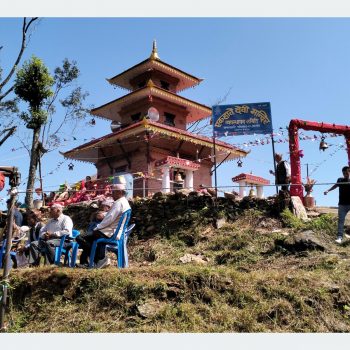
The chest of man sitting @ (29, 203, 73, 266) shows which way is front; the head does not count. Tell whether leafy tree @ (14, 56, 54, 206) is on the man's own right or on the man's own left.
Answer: on the man's own right

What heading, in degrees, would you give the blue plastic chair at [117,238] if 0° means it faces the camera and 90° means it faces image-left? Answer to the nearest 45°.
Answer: approximately 90°

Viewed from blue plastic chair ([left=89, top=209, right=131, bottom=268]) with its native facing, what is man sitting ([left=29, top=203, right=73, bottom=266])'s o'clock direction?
The man sitting is roughly at 1 o'clock from the blue plastic chair.

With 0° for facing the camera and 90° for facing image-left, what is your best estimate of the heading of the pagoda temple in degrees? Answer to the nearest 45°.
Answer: approximately 315°

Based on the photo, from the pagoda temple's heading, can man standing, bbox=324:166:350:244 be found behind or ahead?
ahead

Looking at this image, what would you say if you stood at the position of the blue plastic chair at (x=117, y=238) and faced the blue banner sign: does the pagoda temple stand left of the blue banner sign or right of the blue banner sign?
left

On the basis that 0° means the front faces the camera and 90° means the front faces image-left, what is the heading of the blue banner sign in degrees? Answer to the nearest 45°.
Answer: approximately 0°

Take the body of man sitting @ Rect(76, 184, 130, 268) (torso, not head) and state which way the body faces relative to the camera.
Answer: to the viewer's left

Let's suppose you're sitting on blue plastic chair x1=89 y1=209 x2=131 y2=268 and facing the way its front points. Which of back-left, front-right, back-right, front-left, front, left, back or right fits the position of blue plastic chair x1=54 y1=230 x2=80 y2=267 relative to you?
front-right

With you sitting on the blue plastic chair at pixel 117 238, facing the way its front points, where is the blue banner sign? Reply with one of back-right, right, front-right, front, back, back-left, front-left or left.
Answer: back-right

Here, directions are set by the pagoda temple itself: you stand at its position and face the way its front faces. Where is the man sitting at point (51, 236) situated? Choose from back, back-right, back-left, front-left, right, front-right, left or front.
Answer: front-right

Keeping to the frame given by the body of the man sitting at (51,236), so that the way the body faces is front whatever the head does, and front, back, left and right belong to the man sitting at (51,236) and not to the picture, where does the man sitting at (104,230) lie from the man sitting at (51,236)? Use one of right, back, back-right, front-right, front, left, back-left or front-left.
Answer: left
